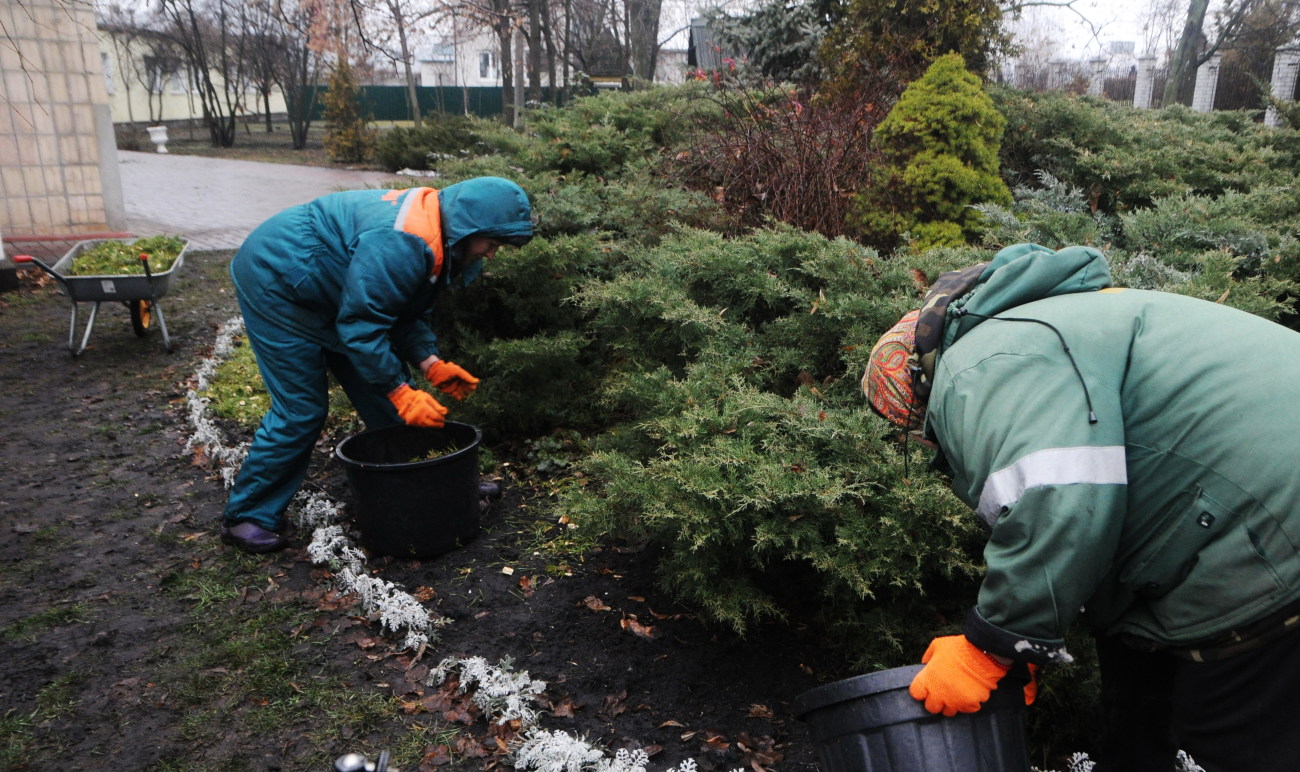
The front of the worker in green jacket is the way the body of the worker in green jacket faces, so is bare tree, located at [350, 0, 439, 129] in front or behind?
in front

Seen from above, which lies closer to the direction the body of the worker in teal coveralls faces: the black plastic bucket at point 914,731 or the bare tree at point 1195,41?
the bare tree

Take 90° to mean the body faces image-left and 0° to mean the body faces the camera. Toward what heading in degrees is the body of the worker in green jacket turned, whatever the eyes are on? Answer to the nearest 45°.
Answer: approximately 90°

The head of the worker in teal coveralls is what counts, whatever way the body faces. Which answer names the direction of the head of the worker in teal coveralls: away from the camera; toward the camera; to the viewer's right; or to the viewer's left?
to the viewer's right

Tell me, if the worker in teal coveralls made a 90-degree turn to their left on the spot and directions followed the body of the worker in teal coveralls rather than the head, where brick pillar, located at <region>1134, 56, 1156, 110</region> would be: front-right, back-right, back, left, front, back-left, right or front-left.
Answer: front-right

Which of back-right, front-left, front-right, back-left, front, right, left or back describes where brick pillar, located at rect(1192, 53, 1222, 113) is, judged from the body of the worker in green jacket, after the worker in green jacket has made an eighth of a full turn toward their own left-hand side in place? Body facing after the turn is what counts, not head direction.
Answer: back-right

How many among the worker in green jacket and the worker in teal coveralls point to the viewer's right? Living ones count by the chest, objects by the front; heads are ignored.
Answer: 1

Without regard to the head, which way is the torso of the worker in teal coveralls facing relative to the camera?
to the viewer's right

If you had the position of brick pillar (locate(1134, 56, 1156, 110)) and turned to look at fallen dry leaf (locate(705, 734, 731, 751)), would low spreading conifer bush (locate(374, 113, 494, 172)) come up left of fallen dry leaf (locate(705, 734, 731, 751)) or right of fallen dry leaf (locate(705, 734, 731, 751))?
right

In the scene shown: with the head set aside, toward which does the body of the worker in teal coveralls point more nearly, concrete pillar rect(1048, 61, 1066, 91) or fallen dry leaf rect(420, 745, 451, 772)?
the concrete pillar

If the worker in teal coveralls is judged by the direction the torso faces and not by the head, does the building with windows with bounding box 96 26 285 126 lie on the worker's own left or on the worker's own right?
on the worker's own left

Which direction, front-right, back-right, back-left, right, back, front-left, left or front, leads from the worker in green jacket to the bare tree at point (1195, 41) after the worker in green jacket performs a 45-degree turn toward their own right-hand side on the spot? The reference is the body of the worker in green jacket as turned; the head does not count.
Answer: front-right

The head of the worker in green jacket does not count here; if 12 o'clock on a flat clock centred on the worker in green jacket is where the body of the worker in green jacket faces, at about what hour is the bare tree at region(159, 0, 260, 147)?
The bare tree is roughly at 1 o'clock from the worker in green jacket.

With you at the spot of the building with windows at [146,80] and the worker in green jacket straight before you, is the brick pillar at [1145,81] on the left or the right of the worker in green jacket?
left

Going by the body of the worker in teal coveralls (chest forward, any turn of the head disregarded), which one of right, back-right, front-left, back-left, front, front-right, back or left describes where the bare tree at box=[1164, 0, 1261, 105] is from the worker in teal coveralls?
front-left

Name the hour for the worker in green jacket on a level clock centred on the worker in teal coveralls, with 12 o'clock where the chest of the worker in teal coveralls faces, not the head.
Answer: The worker in green jacket is roughly at 2 o'clock from the worker in teal coveralls.

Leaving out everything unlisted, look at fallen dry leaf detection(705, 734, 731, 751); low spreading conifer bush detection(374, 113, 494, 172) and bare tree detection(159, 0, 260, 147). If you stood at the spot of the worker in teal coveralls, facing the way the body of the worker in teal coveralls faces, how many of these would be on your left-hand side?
2
